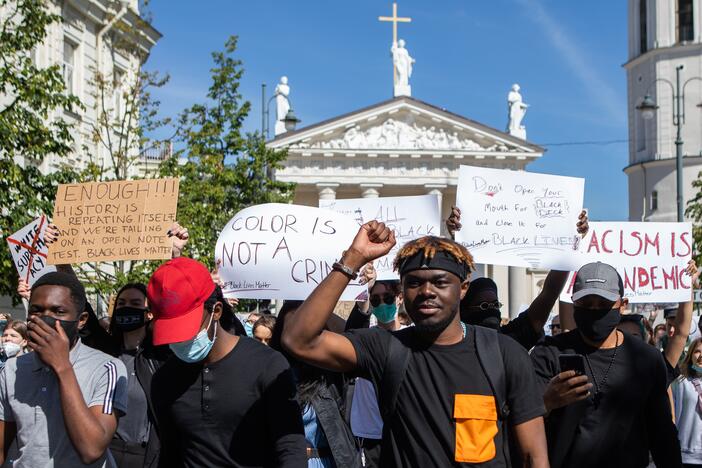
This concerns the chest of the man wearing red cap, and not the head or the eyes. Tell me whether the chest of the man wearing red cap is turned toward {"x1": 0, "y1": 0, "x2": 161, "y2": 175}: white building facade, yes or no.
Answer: no

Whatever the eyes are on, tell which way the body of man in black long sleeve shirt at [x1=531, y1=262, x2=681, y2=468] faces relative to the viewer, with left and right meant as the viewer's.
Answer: facing the viewer

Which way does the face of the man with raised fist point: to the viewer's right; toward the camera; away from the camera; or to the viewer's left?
toward the camera

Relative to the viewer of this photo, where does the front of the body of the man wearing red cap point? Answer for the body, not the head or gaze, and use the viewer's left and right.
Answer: facing the viewer and to the left of the viewer

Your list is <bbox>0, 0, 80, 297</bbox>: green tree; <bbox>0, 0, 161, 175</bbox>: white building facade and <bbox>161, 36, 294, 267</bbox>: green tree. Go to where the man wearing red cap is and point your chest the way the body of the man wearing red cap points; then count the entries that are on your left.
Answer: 0

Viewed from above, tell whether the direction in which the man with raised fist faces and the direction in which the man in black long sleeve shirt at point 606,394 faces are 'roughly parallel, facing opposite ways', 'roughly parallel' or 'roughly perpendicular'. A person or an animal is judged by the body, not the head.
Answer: roughly parallel

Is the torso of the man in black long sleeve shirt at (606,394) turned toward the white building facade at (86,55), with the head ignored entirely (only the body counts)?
no

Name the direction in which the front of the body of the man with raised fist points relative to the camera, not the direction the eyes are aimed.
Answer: toward the camera

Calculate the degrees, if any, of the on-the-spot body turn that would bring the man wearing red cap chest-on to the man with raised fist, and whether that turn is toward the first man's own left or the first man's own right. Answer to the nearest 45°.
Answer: approximately 135° to the first man's own left

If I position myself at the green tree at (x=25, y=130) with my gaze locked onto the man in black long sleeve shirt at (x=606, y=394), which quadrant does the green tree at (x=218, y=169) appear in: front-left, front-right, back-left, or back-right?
back-left

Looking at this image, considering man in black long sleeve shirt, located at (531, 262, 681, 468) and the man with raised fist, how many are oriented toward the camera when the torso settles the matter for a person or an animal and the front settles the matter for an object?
2

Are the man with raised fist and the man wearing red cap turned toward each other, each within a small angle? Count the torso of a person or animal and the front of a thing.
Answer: no

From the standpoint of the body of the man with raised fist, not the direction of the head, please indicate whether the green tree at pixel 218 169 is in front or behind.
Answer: behind

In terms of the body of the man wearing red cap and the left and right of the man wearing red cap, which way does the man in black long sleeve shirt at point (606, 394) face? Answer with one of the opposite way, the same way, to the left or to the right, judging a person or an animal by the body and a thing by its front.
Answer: the same way
